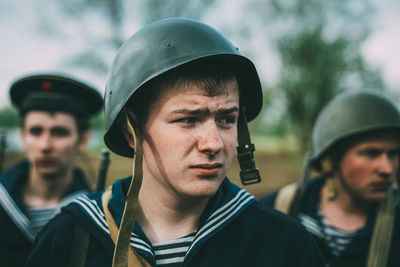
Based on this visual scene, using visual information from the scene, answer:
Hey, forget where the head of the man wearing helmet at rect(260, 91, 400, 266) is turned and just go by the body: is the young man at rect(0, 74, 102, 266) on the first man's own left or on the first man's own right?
on the first man's own right

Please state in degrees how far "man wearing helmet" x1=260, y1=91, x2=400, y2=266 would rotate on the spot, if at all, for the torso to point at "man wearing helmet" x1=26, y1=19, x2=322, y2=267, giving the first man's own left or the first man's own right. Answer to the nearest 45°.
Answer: approximately 90° to the first man's own right

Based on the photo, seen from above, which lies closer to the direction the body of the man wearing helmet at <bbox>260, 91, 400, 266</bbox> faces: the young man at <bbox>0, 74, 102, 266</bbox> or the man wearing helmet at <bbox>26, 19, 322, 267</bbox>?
the man wearing helmet

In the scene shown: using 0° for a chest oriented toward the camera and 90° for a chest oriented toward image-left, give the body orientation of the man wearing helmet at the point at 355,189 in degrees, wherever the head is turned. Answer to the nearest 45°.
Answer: approximately 315°

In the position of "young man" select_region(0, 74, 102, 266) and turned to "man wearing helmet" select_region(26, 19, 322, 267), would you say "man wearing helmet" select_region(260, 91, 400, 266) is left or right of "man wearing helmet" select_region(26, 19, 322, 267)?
left

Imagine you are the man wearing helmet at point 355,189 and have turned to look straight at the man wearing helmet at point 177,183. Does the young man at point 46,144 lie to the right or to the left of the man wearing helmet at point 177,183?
right
